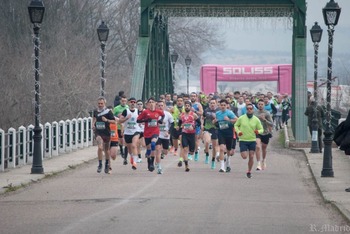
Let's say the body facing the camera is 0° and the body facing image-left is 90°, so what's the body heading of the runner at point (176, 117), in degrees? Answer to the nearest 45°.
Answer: approximately 0°

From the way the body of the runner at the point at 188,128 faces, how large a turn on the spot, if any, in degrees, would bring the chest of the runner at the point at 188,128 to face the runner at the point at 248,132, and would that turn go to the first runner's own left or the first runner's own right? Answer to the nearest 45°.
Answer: approximately 45° to the first runner's own left

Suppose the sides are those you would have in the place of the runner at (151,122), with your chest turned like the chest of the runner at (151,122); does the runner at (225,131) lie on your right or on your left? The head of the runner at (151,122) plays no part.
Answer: on your left

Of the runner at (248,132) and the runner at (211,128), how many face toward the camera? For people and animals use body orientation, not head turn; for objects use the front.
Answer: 2

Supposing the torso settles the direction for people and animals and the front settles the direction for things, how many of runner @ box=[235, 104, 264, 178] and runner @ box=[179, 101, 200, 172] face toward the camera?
2

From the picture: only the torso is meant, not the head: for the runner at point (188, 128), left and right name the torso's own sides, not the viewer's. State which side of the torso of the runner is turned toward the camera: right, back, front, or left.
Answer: front

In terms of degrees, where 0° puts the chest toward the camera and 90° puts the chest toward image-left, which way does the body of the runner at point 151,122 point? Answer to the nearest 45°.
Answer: approximately 0°

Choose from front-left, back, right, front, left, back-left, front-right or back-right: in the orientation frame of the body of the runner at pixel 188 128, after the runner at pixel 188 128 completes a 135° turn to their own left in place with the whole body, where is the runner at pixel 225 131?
front-right

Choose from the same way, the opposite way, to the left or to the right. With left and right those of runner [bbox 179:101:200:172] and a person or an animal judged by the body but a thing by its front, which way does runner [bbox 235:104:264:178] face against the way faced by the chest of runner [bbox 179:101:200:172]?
the same way

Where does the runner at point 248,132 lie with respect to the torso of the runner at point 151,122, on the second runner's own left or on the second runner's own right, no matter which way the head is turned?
on the second runner's own left

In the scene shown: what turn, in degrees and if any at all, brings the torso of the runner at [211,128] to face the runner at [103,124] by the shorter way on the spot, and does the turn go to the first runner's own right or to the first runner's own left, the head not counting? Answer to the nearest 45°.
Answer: approximately 45° to the first runner's own right

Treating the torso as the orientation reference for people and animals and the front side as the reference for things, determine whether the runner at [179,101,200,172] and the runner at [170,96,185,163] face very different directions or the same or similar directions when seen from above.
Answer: same or similar directions

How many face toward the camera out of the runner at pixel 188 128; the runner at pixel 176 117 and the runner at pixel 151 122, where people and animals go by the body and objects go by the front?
3

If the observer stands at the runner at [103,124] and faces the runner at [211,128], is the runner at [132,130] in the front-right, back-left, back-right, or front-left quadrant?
front-left

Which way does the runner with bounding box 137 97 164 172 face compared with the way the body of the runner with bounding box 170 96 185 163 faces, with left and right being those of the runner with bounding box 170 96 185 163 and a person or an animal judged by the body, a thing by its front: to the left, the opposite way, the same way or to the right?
the same way

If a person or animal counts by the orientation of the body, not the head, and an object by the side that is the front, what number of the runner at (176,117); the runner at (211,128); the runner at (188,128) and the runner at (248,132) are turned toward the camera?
4

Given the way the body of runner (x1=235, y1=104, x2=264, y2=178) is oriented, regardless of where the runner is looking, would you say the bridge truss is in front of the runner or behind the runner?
behind

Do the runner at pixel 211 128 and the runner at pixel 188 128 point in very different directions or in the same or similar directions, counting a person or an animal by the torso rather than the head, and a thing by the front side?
same or similar directions
